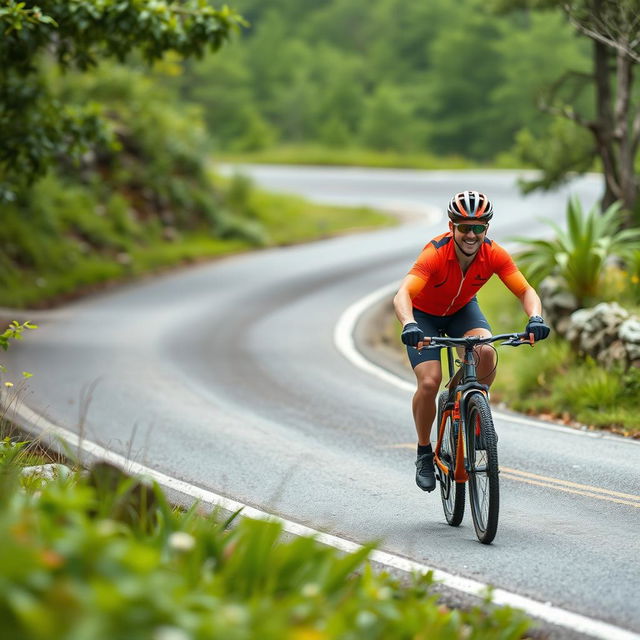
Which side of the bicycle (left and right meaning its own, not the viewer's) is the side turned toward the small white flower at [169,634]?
front

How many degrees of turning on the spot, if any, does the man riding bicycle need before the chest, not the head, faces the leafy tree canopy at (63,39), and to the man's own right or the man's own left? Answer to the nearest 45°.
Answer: approximately 135° to the man's own right

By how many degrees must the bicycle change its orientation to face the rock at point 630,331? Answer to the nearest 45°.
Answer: approximately 180°

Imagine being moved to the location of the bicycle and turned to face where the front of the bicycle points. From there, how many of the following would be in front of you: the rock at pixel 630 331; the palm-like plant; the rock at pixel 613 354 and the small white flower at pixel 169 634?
1

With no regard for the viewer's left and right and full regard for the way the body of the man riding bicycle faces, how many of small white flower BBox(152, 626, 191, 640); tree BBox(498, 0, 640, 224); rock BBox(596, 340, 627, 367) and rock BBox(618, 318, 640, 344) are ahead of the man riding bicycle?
1

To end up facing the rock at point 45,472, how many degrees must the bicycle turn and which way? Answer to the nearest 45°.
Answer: approximately 90° to its right

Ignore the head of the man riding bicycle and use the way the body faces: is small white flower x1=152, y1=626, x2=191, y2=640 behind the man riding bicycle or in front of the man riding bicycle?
in front

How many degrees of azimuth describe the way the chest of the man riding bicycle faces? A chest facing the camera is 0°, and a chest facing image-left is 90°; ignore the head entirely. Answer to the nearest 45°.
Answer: approximately 0°

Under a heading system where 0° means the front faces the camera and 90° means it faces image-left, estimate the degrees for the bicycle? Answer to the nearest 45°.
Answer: approximately 0°

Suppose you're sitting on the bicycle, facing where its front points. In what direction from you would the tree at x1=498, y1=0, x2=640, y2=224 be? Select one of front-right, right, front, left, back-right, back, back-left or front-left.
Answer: back

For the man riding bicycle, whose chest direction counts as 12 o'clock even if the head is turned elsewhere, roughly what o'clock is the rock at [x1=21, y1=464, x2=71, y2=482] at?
The rock is roughly at 2 o'clock from the man riding bicycle.

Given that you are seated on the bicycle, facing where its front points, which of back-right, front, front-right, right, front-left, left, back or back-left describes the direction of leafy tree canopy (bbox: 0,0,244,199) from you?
back-right

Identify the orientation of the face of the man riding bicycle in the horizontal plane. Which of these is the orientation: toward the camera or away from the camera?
toward the camera

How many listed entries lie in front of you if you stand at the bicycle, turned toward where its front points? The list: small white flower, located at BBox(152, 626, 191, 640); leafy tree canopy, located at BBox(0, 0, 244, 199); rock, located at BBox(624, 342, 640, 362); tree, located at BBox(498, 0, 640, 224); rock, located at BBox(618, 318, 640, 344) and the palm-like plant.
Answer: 1
